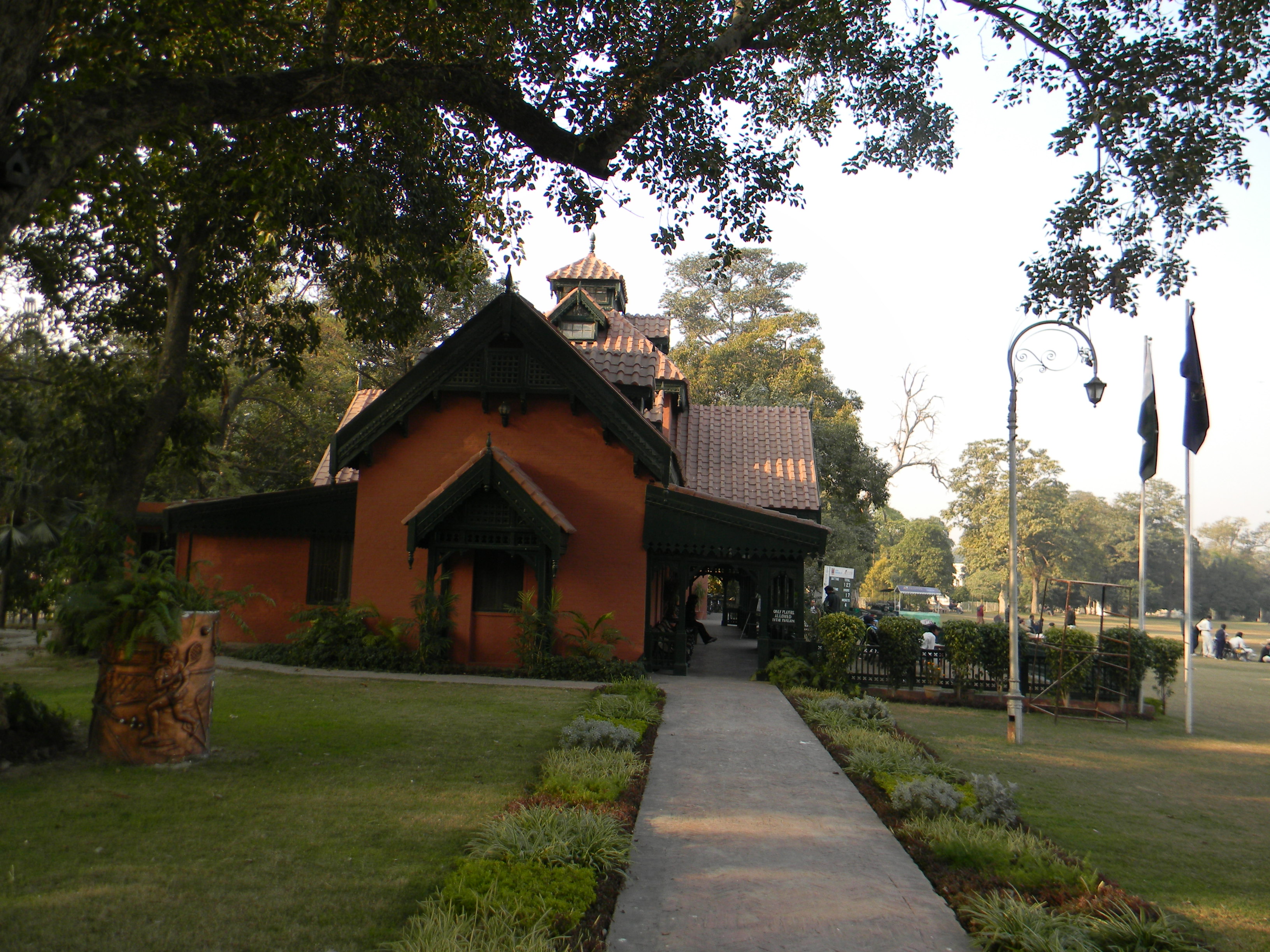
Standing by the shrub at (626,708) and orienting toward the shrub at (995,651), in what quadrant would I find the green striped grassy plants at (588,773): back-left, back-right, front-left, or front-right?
back-right

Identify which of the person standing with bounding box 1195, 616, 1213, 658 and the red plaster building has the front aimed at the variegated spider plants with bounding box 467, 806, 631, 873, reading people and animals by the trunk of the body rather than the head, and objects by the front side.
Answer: the red plaster building

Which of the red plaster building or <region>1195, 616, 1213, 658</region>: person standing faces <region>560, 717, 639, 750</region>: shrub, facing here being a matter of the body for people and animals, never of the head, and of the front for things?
the red plaster building

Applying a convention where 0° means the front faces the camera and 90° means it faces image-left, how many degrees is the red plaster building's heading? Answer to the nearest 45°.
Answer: approximately 0°
